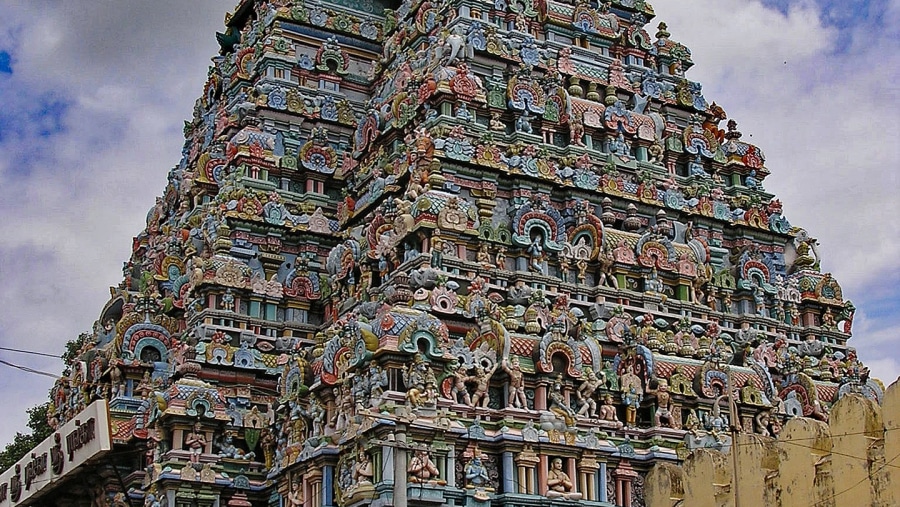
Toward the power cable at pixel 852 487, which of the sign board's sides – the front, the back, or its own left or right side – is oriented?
left

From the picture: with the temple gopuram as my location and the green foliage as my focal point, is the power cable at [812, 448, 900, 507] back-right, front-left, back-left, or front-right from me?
back-left

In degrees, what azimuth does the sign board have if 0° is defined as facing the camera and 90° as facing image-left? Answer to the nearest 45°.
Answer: approximately 45°

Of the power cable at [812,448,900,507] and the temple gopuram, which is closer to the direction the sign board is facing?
the power cable
